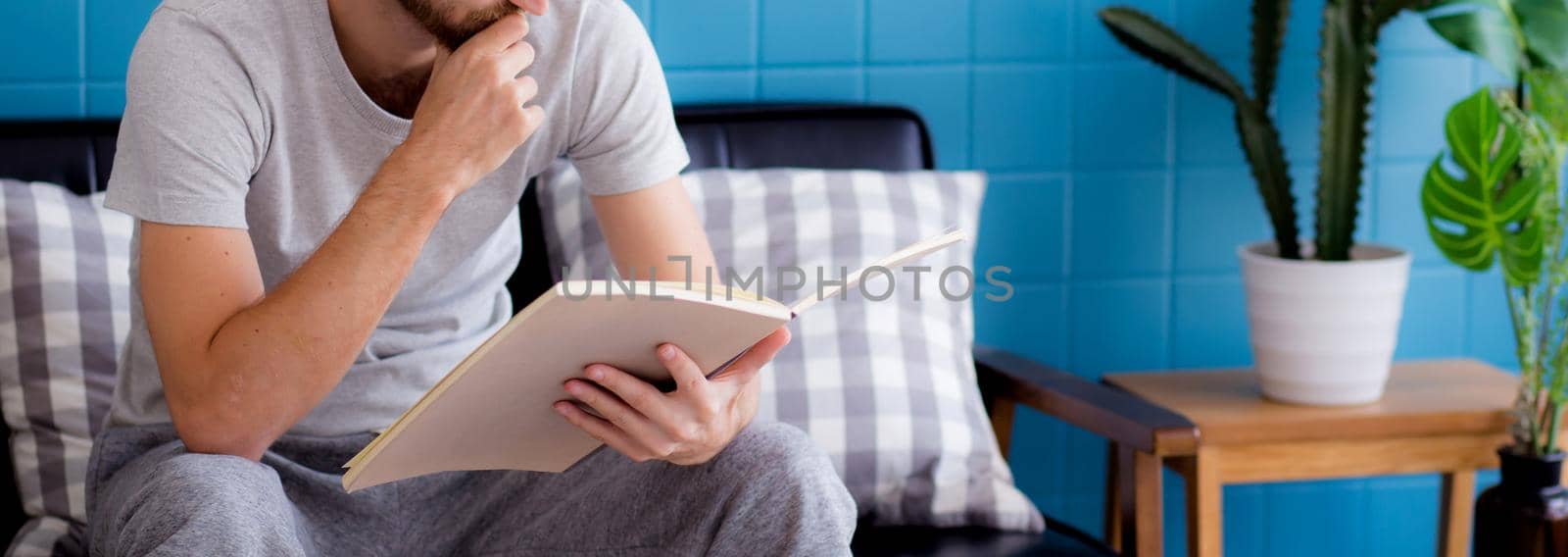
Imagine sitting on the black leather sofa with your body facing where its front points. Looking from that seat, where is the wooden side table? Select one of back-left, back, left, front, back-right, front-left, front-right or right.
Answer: left

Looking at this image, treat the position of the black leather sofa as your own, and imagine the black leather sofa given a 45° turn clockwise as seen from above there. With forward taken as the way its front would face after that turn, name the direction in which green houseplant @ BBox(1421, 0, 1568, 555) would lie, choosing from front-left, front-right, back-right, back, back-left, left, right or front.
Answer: back-left

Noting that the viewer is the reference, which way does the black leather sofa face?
facing the viewer

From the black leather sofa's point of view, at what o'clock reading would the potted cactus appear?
The potted cactus is roughly at 9 o'clock from the black leather sofa.

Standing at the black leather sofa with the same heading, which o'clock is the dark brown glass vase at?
The dark brown glass vase is roughly at 9 o'clock from the black leather sofa.
